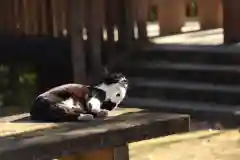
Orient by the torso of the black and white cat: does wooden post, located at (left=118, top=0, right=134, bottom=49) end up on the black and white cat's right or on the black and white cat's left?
on the black and white cat's left

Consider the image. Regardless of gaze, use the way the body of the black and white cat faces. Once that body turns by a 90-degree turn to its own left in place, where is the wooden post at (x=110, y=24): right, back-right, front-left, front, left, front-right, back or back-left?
front

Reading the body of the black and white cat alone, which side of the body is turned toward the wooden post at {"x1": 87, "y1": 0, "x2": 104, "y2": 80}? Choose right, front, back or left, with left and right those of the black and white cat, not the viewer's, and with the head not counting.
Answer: left

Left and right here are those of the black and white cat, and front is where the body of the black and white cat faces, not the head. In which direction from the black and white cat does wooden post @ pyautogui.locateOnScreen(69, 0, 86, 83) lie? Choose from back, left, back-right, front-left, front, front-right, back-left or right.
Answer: left

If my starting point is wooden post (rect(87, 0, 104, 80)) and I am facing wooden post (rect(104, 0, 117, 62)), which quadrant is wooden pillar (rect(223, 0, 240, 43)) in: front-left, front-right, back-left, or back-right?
front-right

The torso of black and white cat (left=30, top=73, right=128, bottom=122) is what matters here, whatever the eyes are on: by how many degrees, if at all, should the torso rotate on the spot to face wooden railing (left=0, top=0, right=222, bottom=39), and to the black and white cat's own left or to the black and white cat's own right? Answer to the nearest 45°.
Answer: approximately 90° to the black and white cat's own left

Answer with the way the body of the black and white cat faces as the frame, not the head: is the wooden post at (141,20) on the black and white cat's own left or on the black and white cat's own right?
on the black and white cat's own left

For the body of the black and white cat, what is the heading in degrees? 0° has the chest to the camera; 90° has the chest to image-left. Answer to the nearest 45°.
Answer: approximately 270°
